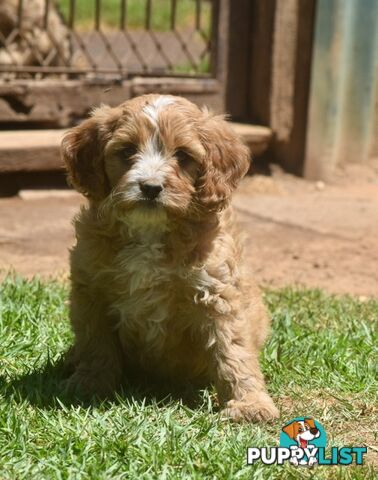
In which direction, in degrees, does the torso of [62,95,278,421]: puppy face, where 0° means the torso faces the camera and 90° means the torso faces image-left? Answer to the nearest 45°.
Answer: approximately 0°

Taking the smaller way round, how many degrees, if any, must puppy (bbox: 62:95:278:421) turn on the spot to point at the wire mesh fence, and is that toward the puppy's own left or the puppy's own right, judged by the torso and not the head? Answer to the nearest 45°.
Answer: approximately 180°

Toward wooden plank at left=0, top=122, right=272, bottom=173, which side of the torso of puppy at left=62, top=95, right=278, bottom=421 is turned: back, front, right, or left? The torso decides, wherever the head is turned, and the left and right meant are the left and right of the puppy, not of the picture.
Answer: back

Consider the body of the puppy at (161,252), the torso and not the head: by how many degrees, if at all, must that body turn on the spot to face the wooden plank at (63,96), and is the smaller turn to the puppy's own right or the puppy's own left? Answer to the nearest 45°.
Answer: approximately 180°
